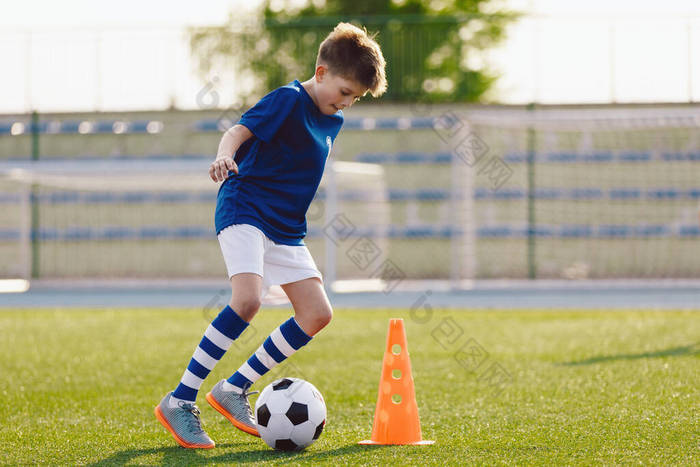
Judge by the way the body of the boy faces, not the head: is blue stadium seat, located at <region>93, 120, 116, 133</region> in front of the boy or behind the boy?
behind

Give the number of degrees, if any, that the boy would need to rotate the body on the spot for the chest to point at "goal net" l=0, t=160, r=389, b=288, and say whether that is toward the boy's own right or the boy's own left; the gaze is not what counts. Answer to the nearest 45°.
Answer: approximately 135° to the boy's own left

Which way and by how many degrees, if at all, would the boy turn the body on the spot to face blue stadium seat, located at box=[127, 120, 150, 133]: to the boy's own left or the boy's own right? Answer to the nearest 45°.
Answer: approximately 135° to the boy's own left

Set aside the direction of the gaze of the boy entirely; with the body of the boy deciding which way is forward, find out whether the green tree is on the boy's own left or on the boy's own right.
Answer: on the boy's own left

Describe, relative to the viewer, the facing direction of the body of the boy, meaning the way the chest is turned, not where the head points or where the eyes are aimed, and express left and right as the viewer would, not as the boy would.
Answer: facing the viewer and to the right of the viewer

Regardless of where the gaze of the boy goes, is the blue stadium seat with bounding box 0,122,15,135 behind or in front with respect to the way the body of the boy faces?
behind

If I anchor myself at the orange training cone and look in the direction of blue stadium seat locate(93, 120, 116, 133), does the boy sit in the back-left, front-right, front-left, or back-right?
front-left

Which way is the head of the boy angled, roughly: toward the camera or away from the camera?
toward the camera
